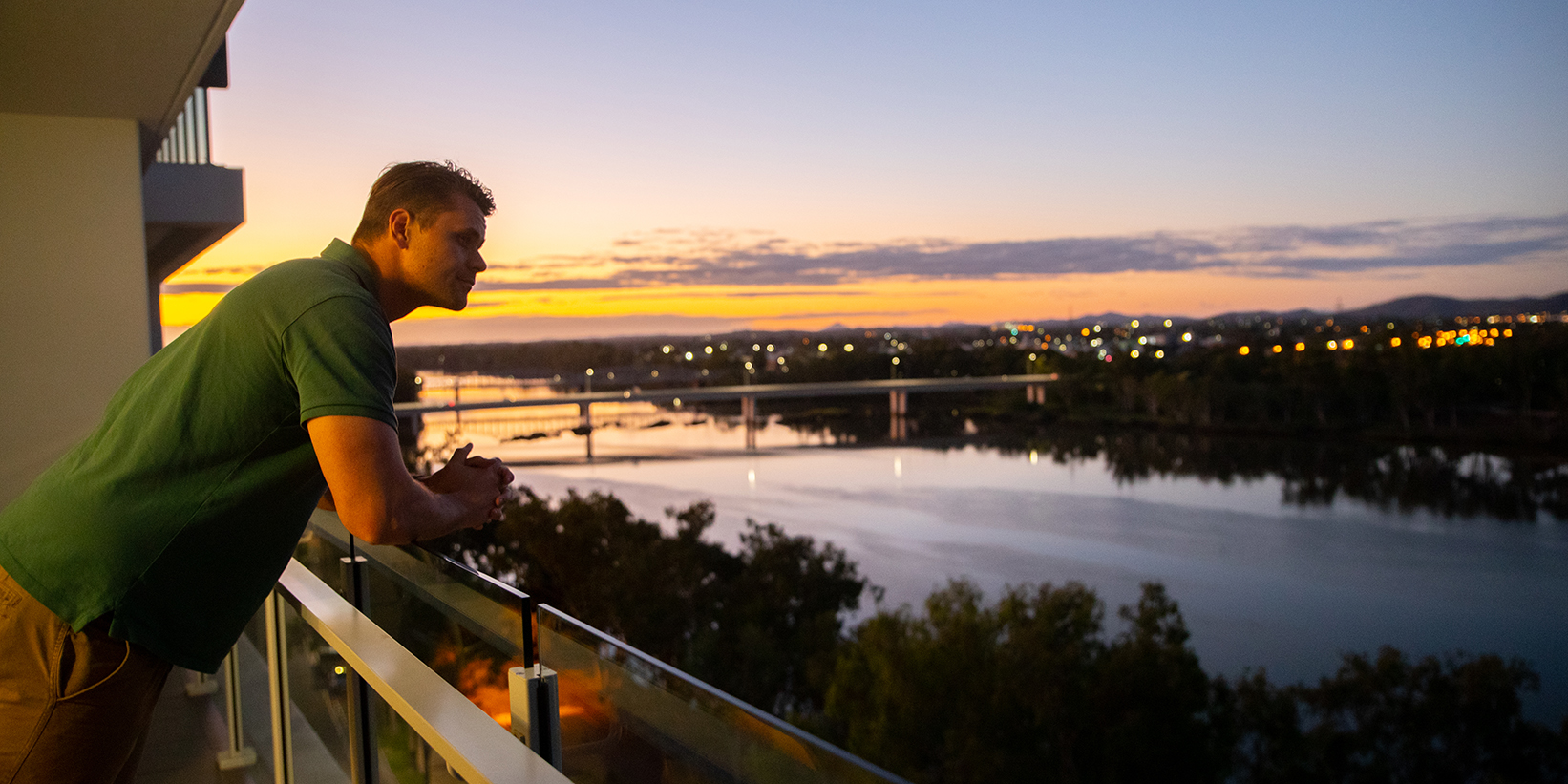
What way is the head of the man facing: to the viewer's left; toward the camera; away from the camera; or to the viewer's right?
to the viewer's right

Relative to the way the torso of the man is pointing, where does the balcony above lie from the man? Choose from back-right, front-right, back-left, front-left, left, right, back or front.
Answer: left

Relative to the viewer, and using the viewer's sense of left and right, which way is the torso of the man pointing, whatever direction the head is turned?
facing to the right of the viewer
